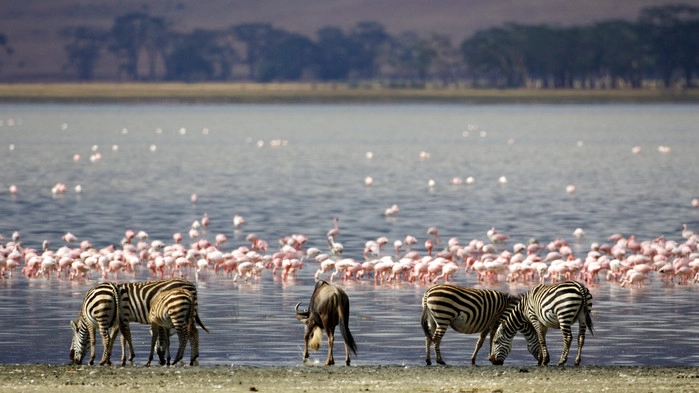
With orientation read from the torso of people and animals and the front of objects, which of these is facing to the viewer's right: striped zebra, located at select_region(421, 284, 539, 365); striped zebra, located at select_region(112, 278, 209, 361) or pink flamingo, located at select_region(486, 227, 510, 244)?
striped zebra, located at select_region(421, 284, 539, 365)

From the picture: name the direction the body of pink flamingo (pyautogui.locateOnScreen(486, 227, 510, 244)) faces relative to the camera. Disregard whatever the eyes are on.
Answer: to the viewer's left

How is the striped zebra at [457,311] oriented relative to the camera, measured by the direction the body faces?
to the viewer's right

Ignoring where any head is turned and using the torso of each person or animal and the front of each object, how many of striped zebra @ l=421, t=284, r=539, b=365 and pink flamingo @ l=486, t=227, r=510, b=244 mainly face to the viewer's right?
1

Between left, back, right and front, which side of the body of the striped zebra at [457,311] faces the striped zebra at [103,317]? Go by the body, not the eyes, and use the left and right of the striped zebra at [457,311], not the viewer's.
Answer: back

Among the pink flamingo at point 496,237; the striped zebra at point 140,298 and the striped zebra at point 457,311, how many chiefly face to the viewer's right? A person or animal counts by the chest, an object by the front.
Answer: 1

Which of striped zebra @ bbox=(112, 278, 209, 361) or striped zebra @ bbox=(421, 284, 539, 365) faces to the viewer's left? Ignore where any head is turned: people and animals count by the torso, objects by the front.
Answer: striped zebra @ bbox=(112, 278, 209, 361)

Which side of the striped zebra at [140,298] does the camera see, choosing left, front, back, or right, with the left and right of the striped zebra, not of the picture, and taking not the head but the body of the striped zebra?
left

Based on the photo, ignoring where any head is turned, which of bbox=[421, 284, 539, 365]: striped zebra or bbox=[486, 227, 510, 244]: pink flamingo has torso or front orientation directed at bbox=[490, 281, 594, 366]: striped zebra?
bbox=[421, 284, 539, 365]: striped zebra

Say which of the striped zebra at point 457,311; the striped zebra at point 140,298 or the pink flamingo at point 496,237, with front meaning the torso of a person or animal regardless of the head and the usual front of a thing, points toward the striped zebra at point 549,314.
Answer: the striped zebra at point 457,311

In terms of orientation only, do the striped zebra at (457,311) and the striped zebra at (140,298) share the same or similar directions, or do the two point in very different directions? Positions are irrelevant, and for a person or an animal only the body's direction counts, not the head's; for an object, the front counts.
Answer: very different directions

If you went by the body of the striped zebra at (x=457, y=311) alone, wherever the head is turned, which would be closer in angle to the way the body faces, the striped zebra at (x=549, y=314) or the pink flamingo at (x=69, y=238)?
the striped zebra

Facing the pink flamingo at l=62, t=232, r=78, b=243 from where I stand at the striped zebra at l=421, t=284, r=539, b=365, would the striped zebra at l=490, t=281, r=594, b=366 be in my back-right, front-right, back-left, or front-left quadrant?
back-right

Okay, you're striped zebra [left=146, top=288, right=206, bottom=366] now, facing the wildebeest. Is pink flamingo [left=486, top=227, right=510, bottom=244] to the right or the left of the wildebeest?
left

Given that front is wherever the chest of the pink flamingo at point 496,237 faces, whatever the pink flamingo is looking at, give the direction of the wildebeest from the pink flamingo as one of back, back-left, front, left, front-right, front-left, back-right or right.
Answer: left

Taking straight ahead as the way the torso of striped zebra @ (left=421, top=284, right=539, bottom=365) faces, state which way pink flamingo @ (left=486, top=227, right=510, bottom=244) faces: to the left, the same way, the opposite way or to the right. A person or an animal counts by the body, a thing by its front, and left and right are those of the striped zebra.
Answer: the opposite way
